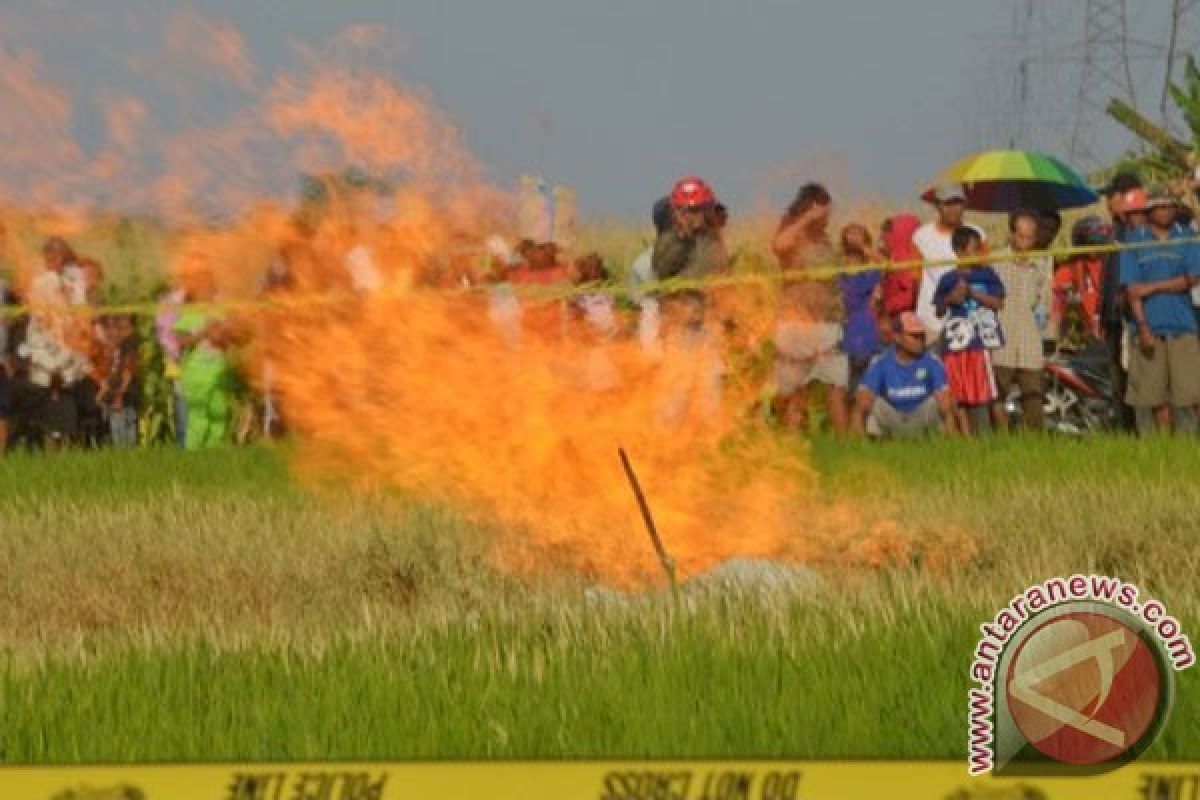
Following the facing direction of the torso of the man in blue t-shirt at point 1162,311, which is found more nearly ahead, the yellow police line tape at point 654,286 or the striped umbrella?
the yellow police line tape

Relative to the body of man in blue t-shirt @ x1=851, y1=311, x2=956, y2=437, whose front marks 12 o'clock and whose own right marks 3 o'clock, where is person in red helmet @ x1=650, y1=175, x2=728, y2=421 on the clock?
The person in red helmet is roughly at 2 o'clock from the man in blue t-shirt.

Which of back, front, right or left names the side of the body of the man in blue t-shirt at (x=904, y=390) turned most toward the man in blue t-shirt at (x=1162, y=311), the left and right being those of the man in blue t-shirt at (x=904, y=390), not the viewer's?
left

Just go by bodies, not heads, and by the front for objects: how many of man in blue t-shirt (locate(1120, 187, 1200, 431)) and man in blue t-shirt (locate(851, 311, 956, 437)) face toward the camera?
2
